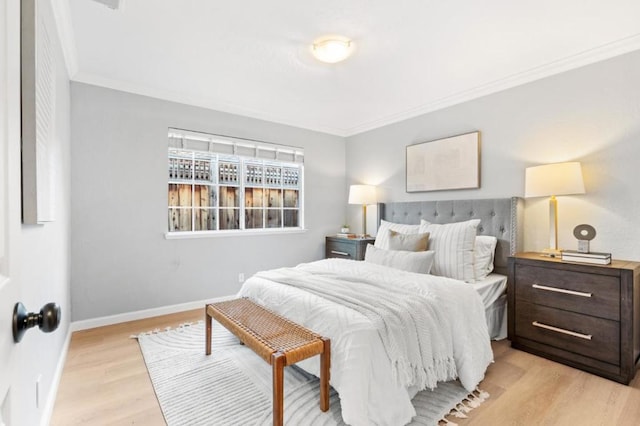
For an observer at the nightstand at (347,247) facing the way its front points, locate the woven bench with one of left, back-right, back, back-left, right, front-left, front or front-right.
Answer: front-left

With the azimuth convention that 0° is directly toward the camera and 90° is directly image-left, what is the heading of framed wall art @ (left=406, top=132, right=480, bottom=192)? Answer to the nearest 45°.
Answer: approximately 45°

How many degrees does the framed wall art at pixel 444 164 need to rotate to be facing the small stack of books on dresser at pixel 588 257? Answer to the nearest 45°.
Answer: approximately 90° to its left

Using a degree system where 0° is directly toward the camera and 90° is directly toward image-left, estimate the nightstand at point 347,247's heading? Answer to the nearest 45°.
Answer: approximately 45°

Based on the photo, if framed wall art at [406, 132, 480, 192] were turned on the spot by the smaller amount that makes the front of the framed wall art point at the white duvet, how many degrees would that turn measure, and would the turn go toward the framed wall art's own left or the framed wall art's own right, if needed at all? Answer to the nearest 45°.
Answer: approximately 45° to the framed wall art's own left

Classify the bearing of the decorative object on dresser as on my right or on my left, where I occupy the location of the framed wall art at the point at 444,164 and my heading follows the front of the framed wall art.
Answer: on my left

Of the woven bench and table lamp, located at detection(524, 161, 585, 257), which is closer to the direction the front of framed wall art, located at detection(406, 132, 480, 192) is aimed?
the woven bench

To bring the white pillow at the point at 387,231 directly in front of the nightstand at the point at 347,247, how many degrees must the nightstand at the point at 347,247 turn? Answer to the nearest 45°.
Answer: approximately 90° to its left

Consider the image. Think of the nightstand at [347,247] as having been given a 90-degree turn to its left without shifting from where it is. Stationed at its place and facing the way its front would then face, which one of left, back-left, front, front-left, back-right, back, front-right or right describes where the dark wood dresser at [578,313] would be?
front

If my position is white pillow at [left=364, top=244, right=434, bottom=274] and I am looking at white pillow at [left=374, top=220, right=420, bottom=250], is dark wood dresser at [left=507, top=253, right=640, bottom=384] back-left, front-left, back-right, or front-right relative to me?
back-right
